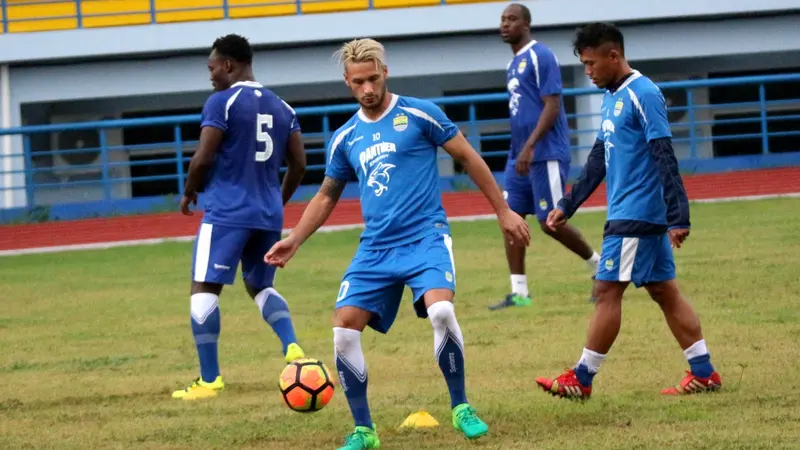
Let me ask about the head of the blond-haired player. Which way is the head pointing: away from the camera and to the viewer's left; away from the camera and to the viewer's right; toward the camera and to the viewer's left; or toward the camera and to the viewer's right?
toward the camera and to the viewer's left

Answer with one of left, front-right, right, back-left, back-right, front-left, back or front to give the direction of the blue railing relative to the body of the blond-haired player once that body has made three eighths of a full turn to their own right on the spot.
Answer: front-right

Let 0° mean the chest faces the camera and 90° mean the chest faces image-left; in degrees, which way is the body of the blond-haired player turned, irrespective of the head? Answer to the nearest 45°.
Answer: approximately 0°
